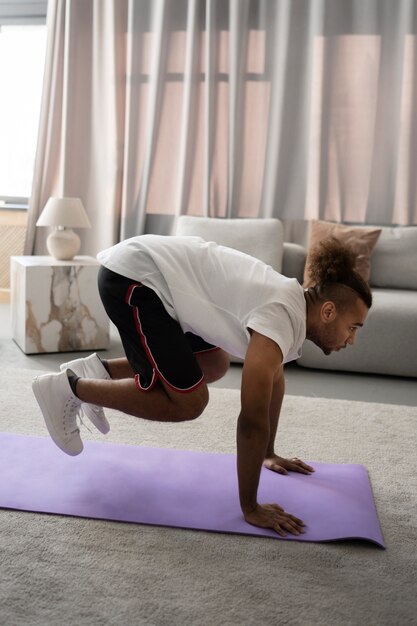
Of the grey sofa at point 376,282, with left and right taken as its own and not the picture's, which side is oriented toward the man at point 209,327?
front

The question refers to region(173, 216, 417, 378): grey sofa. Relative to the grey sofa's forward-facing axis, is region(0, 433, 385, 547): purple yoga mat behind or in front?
in front

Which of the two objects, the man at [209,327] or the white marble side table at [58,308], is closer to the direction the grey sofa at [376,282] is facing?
the man

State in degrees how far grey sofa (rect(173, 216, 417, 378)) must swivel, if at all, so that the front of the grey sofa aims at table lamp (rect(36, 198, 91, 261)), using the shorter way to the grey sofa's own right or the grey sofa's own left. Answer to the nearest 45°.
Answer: approximately 90° to the grey sofa's own right

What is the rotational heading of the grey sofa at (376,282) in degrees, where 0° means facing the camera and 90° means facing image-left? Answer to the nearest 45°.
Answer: approximately 0°

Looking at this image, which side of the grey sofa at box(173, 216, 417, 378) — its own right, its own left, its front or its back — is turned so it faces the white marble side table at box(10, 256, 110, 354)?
right

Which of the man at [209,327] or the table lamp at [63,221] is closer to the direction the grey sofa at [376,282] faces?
the man
